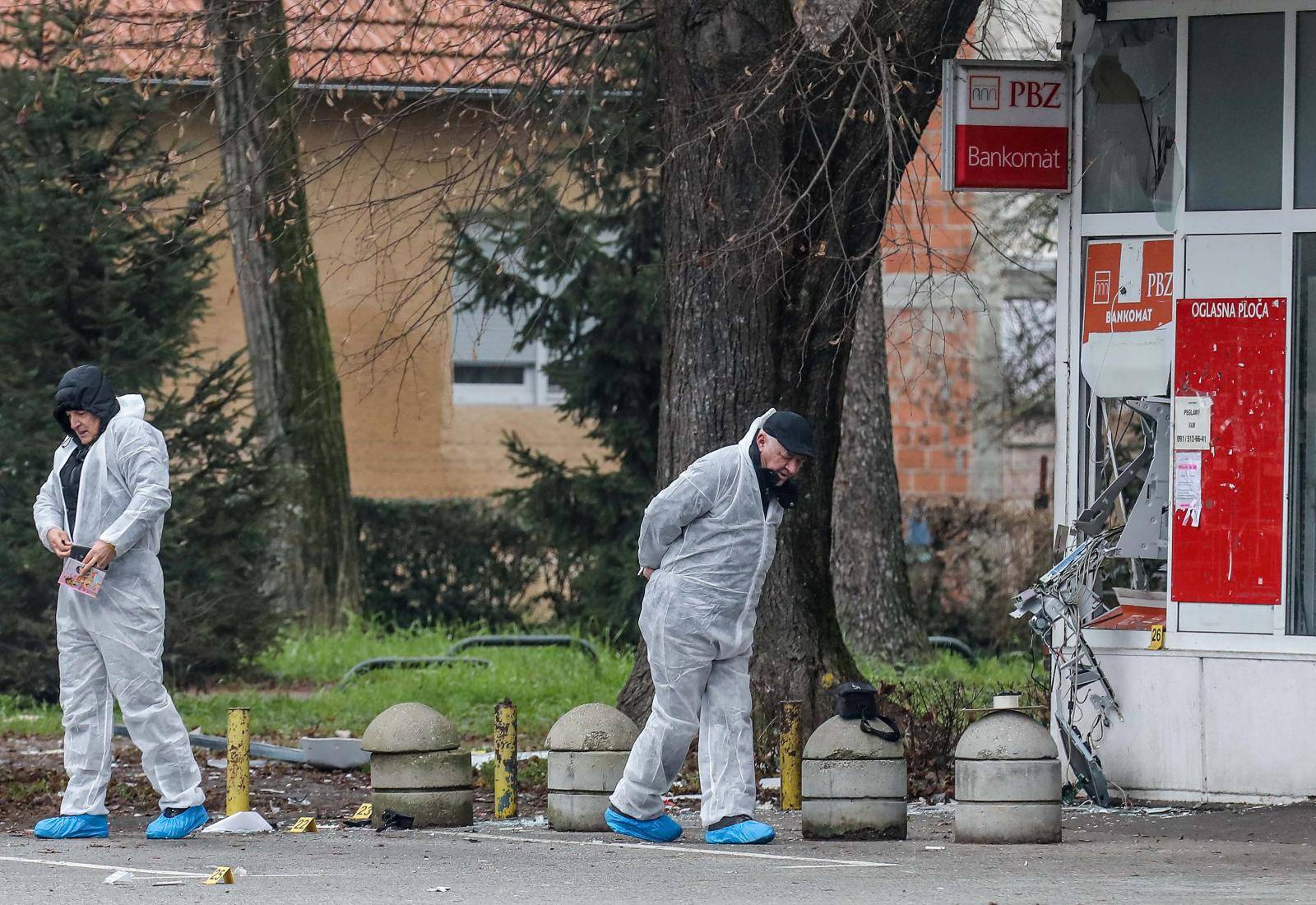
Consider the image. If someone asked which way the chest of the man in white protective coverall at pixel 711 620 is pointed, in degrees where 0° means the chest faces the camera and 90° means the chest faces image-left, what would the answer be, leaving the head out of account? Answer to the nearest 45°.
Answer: approximately 315°

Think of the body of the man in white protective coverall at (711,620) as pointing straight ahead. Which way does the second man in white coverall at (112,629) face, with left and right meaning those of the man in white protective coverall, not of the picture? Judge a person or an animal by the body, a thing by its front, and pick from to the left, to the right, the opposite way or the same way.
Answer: to the right

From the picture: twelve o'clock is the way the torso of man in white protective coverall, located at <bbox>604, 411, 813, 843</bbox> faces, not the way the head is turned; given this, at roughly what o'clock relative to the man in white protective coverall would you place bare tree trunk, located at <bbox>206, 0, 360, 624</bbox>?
The bare tree trunk is roughly at 7 o'clock from the man in white protective coverall.

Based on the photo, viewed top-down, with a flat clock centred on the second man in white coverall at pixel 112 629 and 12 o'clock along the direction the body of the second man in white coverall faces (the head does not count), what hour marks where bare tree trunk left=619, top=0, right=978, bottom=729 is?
The bare tree trunk is roughly at 7 o'clock from the second man in white coverall.

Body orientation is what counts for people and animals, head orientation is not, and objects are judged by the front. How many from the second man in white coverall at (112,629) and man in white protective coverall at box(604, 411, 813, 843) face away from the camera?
0

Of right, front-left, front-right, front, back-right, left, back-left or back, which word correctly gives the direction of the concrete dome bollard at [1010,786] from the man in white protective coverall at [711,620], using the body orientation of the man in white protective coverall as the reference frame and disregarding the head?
front-left

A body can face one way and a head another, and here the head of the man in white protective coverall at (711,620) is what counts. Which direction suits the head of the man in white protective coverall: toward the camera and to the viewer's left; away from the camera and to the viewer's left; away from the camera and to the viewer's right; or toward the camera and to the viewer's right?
toward the camera and to the viewer's right

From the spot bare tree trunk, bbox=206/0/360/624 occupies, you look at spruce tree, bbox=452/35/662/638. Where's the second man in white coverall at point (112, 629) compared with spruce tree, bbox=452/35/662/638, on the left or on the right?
right

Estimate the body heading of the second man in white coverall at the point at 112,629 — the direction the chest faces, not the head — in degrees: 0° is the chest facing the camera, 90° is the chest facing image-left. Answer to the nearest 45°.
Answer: approximately 45°

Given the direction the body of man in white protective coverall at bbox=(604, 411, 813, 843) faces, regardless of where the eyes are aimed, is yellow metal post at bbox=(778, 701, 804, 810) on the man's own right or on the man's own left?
on the man's own left

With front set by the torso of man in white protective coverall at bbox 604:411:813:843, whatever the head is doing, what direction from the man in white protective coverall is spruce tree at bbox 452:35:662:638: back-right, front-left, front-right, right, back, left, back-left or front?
back-left
